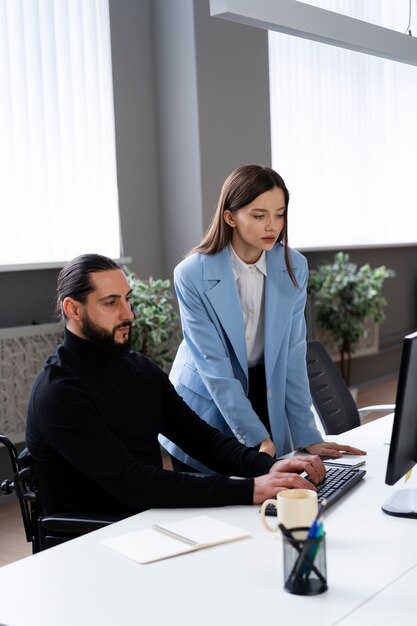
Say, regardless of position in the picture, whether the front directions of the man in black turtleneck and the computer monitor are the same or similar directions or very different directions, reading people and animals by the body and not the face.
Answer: very different directions

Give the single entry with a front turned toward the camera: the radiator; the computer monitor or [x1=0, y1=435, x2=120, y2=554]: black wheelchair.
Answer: the radiator

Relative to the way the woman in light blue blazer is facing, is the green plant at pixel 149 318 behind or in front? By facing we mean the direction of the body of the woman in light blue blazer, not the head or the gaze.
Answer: behind

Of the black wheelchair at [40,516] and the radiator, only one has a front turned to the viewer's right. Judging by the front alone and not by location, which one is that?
the black wheelchair

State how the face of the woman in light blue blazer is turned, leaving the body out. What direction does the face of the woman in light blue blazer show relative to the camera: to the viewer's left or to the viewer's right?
to the viewer's right

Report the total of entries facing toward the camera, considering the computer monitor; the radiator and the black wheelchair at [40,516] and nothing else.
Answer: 1

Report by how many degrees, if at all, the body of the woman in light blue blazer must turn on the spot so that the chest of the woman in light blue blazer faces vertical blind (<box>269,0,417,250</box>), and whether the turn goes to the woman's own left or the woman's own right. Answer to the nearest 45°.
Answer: approximately 135° to the woman's own left

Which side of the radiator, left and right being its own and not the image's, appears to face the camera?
front

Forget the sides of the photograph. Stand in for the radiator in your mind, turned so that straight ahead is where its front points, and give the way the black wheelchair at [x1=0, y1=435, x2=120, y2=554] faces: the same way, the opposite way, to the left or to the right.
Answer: to the left

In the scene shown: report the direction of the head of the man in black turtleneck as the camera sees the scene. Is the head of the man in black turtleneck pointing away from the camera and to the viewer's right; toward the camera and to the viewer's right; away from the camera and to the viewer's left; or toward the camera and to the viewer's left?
toward the camera and to the viewer's right

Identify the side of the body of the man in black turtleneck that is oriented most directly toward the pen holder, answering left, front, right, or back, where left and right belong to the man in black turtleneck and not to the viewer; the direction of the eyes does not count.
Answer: front

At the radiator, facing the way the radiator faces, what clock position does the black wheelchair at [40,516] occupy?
The black wheelchair is roughly at 12 o'clock from the radiator.

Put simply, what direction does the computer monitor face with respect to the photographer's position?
facing away from the viewer and to the left of the viewer
